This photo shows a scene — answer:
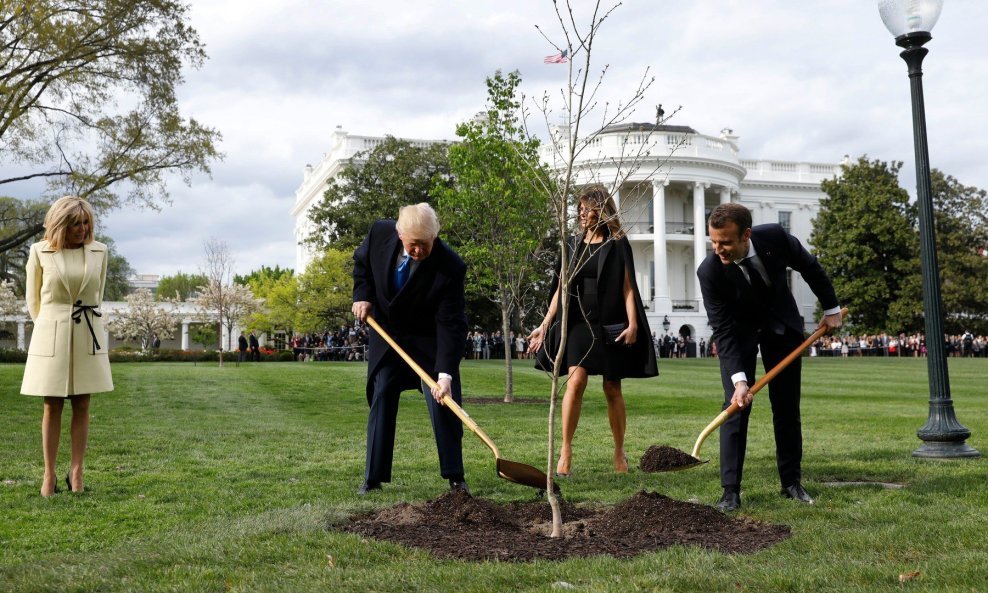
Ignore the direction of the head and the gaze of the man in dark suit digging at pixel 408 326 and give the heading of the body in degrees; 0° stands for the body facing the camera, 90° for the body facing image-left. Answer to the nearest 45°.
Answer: approximately 0°

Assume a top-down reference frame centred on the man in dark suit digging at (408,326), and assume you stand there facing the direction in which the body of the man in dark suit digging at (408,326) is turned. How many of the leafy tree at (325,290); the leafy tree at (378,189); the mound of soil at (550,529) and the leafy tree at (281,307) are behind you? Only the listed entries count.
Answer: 3

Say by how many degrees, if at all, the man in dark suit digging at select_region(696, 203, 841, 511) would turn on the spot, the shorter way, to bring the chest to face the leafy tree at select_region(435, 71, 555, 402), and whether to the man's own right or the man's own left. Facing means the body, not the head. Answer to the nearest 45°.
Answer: approximately 90° to the man's own right

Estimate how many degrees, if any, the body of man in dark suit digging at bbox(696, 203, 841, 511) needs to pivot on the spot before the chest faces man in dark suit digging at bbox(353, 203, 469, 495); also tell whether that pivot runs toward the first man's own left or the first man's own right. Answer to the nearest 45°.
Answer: approximately 45° to the first man's own right

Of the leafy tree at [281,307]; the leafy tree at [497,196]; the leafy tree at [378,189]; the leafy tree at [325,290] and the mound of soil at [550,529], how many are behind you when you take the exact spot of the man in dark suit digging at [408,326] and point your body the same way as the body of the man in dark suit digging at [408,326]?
4

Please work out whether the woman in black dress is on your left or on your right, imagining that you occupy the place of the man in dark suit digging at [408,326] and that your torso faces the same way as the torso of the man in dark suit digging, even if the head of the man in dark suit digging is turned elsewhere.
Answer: on your left

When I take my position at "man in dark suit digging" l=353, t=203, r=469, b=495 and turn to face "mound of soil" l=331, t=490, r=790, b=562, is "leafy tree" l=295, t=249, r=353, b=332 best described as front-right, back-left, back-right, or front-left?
back-left

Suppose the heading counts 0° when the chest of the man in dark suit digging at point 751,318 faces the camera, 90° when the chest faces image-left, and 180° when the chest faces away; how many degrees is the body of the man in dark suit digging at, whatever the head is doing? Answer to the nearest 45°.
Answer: approximately 45°

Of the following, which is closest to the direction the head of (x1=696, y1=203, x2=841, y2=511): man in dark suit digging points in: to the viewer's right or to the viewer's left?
to the viewer's left

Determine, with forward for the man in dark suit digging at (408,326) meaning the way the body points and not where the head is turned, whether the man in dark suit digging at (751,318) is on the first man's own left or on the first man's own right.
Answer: on the first man's own left

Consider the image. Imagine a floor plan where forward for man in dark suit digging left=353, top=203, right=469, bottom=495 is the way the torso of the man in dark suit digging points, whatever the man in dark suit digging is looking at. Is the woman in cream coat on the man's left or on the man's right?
on the man's right

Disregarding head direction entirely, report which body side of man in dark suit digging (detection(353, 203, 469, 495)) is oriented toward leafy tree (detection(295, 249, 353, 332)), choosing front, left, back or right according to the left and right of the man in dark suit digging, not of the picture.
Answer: back

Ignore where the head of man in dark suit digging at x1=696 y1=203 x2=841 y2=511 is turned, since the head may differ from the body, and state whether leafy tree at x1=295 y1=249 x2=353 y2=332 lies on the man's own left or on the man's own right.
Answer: on the man's own right

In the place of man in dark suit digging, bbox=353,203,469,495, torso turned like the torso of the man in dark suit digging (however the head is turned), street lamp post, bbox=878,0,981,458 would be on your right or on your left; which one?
on your left
